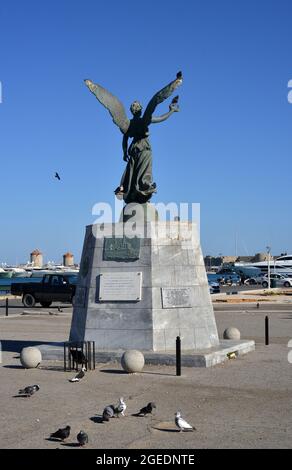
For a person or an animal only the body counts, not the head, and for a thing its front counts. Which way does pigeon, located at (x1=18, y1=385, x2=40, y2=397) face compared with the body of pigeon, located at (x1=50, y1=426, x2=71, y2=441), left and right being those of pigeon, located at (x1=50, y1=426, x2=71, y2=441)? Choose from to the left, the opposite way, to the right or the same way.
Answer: the same way

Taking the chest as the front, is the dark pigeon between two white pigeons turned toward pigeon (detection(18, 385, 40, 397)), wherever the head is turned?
no

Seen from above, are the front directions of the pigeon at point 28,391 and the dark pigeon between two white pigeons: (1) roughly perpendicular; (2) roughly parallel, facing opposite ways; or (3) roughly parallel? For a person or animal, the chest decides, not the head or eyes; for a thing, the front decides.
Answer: roughly parallel

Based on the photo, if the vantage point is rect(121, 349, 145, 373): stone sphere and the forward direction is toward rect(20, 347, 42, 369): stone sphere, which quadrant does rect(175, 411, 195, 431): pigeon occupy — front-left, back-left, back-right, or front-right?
back-left
